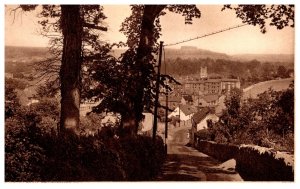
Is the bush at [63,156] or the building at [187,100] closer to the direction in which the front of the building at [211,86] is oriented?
the bush

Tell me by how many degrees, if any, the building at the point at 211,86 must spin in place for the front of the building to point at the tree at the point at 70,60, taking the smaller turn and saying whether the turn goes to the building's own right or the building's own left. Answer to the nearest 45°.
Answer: approximately 45° to the building's own right

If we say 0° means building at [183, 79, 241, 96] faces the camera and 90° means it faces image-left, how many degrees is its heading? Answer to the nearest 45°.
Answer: approximately 0°

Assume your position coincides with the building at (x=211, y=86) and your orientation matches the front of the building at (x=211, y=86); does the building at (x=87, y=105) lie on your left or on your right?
on your right

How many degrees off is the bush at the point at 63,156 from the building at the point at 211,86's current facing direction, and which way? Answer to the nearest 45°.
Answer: approximately 45° to its right

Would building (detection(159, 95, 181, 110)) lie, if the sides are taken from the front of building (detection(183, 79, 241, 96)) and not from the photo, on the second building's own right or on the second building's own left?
on the second building's own right
